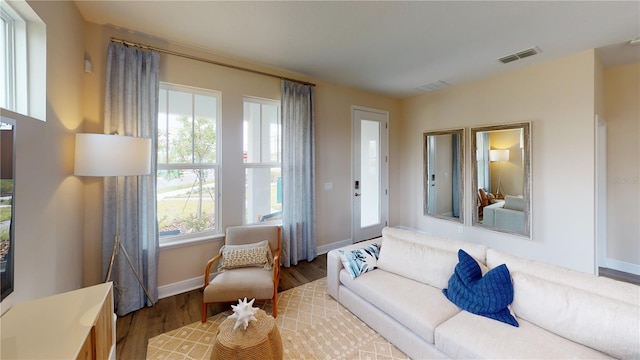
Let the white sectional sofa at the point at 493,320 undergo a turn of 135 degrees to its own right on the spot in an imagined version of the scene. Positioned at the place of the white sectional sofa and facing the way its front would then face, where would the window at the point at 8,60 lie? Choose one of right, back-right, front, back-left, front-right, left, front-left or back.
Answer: back-left

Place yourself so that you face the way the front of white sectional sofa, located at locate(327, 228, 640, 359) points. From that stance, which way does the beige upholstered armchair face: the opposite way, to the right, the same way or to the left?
to the left

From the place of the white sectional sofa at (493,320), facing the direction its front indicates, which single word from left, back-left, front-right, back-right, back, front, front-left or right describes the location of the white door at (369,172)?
right

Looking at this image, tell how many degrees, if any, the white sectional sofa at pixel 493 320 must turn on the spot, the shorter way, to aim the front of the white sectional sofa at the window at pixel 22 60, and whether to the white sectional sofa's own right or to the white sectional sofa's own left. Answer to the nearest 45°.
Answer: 0° — it already faces it

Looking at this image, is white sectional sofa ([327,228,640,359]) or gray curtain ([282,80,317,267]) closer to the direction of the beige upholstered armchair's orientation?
the white sectional sofa

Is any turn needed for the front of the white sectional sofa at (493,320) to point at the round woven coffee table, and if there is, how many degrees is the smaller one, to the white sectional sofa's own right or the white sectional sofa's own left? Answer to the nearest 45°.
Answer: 0° — it already faces it

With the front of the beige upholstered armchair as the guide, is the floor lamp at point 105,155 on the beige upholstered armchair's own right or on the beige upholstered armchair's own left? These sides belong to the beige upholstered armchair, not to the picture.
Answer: on the beige upholstered armchair's own right

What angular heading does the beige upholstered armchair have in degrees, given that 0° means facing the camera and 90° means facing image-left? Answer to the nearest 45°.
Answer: approximately 0°

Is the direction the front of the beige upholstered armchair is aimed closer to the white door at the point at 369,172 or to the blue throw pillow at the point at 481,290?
the blue throw pillow

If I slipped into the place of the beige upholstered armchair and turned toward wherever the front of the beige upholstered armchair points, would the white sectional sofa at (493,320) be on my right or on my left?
on my left

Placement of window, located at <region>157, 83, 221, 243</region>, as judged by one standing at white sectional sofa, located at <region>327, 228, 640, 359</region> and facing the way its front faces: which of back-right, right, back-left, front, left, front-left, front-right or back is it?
front-right

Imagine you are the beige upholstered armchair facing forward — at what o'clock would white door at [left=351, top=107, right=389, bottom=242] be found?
The white door is roughly at 8 o'clock from the beige upholstered armchair.

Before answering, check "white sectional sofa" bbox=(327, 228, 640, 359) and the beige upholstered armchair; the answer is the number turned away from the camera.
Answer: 0

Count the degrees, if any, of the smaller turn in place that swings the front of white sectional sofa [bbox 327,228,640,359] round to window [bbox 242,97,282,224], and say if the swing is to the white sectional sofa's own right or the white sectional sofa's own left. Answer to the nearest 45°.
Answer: approximately 45° to the white sectional sofa's own right

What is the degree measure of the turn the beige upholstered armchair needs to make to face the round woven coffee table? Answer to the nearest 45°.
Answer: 0° — it already faces it
